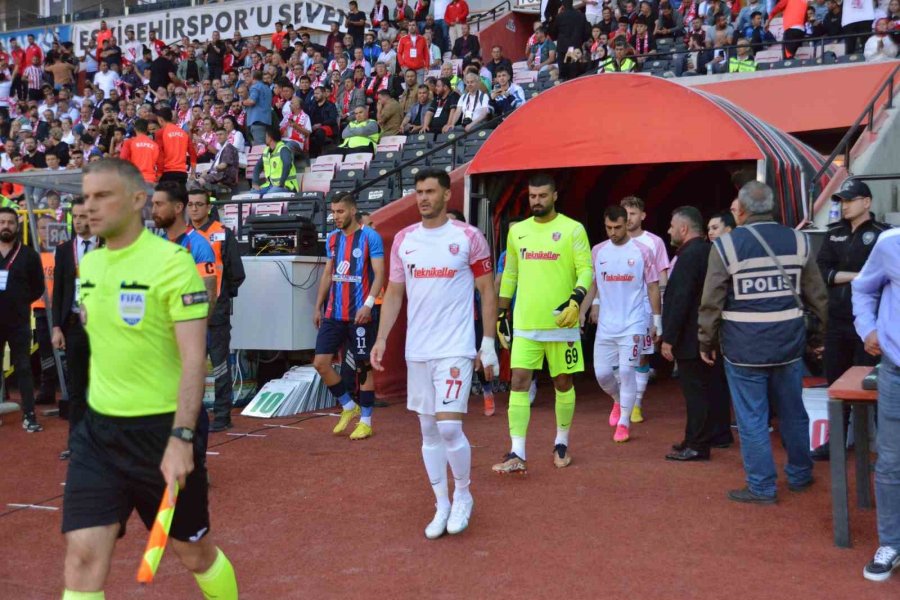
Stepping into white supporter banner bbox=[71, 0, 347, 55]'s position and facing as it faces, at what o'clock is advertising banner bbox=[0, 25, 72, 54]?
advertising banner bbox=[0, 25, 72, 54] is roughly at 4 o'clock from white supporter banner bbox=[71, 0, 347, 55].

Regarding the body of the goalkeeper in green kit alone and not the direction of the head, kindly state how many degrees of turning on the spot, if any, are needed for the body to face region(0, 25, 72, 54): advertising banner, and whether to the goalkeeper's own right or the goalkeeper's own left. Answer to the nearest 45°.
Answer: approximately 135° to the goalkeeper's own right

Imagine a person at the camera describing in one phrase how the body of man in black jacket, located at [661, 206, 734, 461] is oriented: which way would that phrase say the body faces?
to the viewer's left

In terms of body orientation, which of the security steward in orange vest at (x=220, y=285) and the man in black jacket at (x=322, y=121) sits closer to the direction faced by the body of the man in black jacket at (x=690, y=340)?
the security steward in orange vest

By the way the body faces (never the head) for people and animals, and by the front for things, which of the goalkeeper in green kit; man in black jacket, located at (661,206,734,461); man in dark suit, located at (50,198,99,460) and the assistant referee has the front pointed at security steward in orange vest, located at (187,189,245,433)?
the man in black jacket

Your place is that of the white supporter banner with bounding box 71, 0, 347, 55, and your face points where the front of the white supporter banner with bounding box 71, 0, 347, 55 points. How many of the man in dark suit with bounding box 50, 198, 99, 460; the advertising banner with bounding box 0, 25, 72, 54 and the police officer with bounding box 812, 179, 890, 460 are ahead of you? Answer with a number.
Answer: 2

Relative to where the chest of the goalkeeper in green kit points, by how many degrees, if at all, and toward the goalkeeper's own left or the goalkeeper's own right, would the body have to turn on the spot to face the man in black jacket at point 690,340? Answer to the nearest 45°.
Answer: approximately 135° to the goalkeeper's own left

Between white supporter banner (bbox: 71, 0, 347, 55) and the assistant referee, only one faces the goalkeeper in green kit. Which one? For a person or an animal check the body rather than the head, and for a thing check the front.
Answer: the white supporter banner

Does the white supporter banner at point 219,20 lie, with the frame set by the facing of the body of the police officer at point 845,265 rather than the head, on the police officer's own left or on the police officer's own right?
on the police officer's own right

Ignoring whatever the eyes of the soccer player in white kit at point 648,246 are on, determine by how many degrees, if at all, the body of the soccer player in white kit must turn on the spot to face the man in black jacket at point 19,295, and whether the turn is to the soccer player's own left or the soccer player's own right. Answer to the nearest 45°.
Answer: approximately 45° to the soccer player's own right

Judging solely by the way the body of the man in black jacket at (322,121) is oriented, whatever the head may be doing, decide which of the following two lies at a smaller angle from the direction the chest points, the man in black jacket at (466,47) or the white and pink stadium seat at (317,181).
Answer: the white and pink stadium seat

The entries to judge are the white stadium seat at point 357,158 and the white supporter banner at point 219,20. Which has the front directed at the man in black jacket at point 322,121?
the white supporter banner

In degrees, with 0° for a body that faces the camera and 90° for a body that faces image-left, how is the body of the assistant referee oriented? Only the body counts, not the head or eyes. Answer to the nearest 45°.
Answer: approximately 45°

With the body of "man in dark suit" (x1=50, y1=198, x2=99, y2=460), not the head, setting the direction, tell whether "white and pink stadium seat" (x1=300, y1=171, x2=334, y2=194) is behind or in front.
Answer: behind
